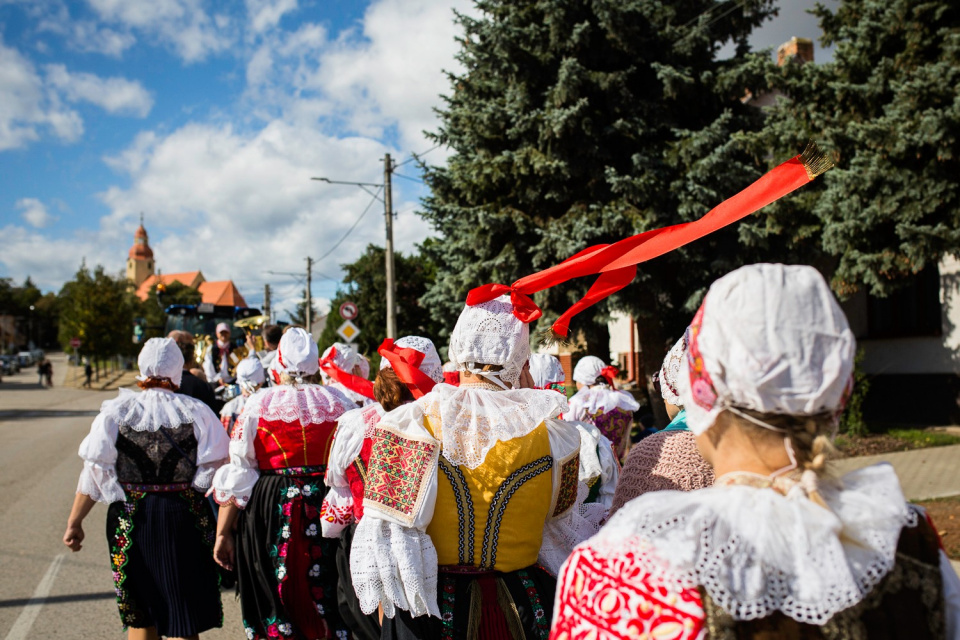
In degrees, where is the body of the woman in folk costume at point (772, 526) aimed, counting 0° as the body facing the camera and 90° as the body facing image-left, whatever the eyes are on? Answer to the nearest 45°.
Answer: approximately 135°

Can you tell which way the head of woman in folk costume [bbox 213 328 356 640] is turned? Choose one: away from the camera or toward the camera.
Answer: away from the camera

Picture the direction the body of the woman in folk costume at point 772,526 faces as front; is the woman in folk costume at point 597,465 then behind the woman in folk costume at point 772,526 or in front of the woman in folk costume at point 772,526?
in front

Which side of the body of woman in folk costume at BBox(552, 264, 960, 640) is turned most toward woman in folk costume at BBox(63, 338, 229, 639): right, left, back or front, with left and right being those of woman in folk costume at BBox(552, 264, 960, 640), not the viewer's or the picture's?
front

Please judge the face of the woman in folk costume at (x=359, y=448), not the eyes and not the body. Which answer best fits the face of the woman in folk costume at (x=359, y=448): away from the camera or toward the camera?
away from the camera

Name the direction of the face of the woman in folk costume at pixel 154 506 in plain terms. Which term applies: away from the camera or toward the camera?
away from the camera

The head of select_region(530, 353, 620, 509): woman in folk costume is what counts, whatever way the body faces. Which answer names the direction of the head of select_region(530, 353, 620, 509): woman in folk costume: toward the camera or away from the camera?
away from the camera

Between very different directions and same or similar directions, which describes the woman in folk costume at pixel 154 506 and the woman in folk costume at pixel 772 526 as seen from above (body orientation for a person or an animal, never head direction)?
same or similar directions

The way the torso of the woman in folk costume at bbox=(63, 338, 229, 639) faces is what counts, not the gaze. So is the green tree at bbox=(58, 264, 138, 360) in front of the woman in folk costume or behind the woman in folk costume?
in front

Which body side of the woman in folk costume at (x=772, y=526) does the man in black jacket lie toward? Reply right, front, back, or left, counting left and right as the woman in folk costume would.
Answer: front

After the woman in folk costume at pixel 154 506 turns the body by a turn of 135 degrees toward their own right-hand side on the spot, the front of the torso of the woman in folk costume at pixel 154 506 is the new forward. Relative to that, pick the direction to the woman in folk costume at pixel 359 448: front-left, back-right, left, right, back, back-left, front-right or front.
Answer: front

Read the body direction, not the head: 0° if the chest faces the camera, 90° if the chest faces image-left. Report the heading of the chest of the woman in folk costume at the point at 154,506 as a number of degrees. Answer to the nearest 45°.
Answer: approximately 180°

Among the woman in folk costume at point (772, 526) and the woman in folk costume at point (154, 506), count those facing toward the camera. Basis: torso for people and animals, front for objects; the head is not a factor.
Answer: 0

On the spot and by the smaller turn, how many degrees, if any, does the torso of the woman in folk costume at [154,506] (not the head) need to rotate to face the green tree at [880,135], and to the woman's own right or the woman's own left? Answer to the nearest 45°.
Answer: approximately 90° to the woman's own right

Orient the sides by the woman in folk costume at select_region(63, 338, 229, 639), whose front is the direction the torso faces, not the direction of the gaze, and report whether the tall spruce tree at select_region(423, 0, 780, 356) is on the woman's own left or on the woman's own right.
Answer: on the woman's own right
